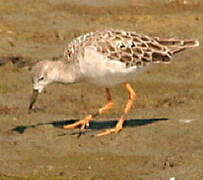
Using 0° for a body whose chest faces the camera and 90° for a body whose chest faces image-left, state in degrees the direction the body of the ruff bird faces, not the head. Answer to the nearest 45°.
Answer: approximately 90°
